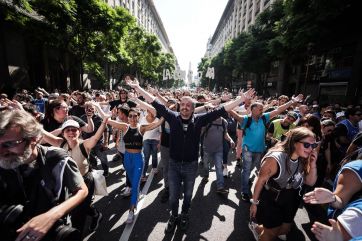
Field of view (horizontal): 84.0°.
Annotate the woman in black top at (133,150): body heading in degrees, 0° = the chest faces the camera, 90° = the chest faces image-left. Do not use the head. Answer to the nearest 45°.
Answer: approximately 0°
